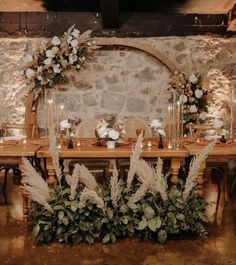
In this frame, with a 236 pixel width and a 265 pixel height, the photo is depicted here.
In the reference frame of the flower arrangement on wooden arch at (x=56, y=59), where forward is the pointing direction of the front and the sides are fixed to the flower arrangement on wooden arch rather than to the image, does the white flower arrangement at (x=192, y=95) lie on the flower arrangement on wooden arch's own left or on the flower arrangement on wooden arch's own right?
on the flower arrangement on wooden arch's own left

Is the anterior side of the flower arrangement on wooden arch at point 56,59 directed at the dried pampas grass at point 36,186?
yes

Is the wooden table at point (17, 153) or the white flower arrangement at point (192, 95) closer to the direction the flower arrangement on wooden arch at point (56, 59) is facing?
the wooden table

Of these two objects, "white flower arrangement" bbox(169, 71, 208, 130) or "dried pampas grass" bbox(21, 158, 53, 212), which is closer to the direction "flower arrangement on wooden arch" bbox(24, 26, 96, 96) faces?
the dried pampas grass

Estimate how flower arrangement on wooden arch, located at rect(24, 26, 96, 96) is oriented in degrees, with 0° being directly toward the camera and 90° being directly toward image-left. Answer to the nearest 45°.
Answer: approximately 0°

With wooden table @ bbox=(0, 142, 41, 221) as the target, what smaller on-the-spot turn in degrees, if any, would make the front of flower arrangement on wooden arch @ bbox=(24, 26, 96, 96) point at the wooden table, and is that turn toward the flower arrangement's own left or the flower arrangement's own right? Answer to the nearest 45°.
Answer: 0° — it already faces it

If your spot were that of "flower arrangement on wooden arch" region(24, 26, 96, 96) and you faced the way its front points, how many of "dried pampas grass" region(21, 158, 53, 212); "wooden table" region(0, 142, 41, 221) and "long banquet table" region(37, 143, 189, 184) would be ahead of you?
3

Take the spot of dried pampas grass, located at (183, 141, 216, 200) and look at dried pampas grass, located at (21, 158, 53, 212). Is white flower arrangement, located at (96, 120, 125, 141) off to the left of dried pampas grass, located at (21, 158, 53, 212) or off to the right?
right

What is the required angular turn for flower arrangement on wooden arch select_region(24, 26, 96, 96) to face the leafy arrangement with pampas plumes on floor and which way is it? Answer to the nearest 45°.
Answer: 0° — it already faces it

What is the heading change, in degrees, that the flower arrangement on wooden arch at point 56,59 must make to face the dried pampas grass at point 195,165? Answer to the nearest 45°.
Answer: approximately 45° to its left
